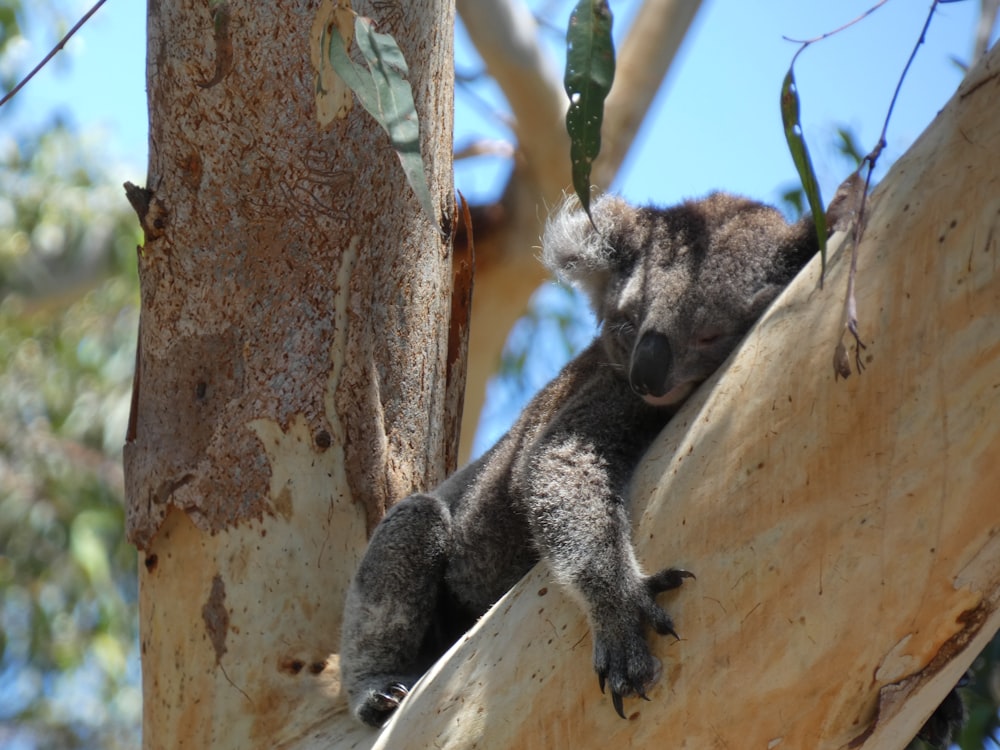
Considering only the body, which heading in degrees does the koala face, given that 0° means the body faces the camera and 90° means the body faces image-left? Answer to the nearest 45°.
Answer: approximately 315°
